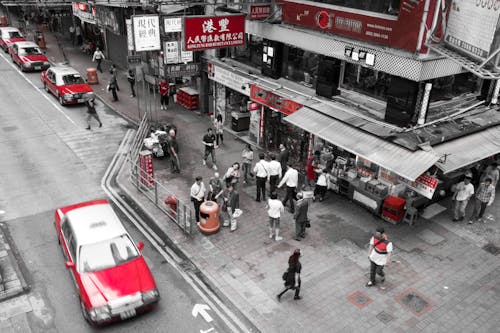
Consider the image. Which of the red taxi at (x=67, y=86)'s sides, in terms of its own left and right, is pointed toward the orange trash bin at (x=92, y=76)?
left

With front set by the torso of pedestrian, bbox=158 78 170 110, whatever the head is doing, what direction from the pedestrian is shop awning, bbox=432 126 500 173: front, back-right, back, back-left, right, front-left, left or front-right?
front-left

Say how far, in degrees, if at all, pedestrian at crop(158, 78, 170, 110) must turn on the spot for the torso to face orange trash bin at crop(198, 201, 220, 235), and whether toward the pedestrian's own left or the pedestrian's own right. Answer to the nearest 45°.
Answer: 0° — they already face it

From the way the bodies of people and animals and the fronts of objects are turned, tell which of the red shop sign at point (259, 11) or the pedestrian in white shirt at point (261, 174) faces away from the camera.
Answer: the pedestrian in white shirt

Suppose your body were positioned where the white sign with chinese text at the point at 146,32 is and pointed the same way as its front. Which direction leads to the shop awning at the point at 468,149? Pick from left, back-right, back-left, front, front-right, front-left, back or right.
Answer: front-left

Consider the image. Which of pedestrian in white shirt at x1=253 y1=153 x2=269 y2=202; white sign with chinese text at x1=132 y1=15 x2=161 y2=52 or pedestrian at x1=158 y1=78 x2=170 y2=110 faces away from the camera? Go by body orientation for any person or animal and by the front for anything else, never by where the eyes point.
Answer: the pedestrian in white shirt

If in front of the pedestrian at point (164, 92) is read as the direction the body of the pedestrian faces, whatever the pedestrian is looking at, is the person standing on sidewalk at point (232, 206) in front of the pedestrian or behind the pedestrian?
in front

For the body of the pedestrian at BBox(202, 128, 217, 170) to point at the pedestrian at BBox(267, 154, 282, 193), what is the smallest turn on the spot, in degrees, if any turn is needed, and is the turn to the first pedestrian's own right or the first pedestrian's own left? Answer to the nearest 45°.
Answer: approximately 45° to the first pedestrian's own left

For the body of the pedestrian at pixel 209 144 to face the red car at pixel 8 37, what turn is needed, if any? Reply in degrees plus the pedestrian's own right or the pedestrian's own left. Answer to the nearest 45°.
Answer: approximately 135° to the pedestrian's own right
